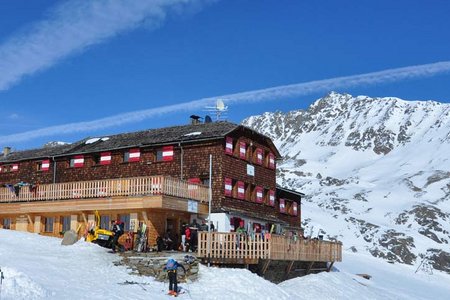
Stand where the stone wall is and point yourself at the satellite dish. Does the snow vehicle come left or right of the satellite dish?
left
